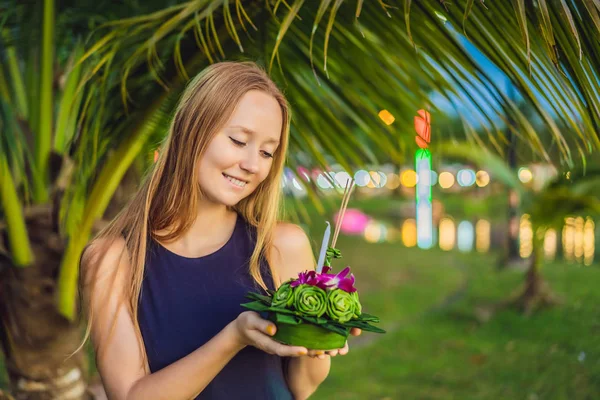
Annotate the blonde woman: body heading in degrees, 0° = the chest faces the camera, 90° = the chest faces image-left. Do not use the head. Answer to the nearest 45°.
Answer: approximately 315°

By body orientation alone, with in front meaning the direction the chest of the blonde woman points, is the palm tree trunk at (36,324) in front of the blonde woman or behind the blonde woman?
behind

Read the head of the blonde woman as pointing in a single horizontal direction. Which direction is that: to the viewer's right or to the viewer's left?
to the viewer's right

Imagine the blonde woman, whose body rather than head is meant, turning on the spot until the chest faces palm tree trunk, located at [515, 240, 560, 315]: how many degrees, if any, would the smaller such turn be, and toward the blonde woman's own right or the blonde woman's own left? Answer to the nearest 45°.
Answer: approximately 90° to the blonde woman's own left
